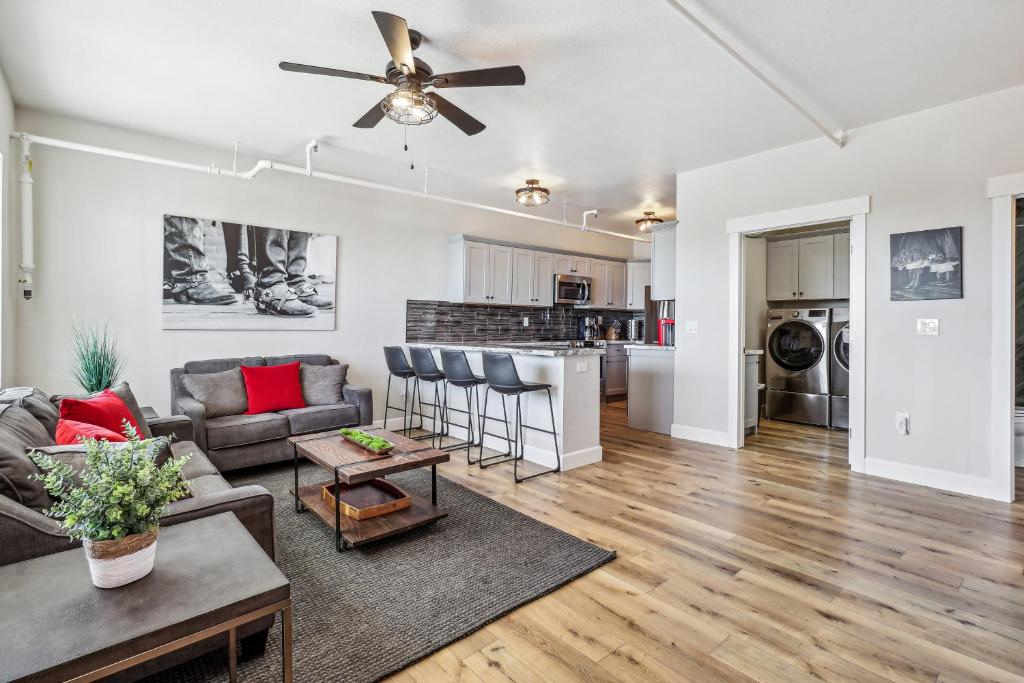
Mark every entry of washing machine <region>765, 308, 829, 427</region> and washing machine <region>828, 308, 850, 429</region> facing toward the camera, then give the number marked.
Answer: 2

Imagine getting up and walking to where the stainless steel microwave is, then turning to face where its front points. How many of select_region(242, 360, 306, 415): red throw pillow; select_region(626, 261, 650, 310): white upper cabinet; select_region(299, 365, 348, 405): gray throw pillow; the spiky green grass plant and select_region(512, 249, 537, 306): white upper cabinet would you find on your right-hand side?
4

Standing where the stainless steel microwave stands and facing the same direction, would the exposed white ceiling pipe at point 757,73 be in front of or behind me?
in front

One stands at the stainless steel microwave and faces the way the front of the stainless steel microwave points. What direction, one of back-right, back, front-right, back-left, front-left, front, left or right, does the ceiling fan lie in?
front-right

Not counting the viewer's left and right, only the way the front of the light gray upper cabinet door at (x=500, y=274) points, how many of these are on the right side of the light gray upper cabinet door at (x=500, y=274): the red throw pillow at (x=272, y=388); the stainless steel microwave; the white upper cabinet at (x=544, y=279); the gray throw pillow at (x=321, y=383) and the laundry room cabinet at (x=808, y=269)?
2

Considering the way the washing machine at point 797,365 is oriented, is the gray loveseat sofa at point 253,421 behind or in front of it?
in front

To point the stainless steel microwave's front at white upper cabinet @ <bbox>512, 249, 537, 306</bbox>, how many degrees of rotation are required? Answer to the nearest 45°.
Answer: approximately 90° to its right

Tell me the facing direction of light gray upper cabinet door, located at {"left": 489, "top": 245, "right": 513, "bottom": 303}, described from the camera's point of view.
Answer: facing the viewer and to the right of the viewer

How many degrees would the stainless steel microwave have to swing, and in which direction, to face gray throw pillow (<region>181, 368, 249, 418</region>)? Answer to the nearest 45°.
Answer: approximately 90° to its right

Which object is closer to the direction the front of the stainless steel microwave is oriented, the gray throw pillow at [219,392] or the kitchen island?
the kitchen island

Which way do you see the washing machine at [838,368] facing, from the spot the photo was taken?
facing the viewer

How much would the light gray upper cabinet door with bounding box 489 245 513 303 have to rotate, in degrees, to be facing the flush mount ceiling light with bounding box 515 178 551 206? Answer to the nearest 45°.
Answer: approximately 45° to its right

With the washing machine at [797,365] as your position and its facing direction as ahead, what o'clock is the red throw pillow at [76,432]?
The red throw pillow is roughly at 1 o'clock from the washing machine.

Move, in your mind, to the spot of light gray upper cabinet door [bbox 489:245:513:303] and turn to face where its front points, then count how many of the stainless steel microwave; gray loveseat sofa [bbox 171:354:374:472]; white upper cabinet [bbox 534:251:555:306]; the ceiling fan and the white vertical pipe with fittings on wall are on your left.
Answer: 2
